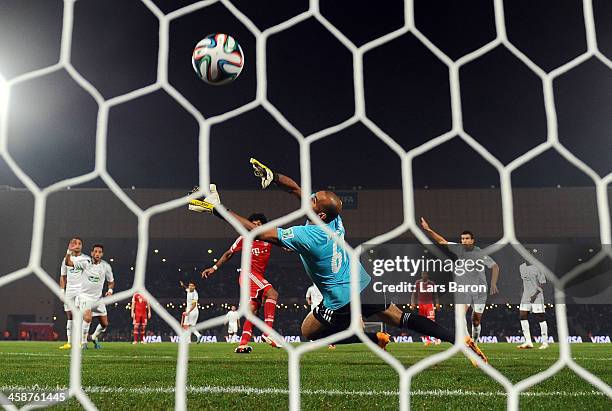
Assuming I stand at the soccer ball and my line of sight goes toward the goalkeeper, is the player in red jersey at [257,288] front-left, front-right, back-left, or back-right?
front-left

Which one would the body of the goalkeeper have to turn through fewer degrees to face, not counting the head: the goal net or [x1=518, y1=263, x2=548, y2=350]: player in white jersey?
the player in white jersey

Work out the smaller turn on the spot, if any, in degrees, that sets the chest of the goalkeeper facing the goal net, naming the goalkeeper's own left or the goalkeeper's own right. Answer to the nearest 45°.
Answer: approximately 135° to the goalkeeper's own left

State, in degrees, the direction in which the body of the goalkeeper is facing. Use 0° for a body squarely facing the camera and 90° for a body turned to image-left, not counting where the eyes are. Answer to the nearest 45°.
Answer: approximately 135°

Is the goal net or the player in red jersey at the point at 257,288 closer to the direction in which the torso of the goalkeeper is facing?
the player in red jersey

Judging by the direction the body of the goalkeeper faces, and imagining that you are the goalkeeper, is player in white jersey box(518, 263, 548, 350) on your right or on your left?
on your right

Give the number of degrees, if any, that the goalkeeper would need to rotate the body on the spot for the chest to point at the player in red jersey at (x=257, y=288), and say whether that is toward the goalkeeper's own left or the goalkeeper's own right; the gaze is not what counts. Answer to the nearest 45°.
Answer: approximately 45° to the goalkeeper's own right

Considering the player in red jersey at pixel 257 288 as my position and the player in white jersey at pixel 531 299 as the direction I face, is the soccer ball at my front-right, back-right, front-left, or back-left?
back-right
